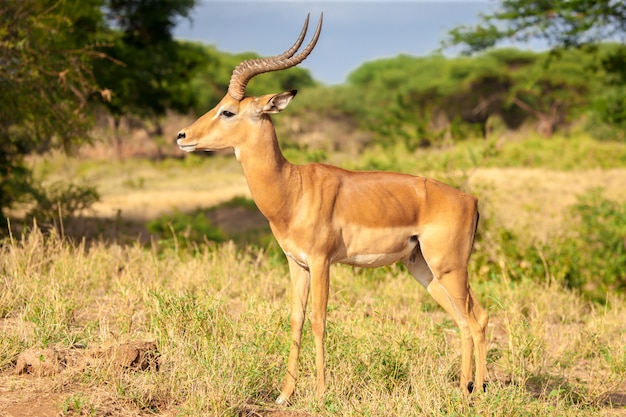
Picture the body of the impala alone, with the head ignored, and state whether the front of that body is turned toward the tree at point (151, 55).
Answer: no

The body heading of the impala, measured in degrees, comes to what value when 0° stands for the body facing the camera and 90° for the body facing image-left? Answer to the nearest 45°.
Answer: approximately 90°

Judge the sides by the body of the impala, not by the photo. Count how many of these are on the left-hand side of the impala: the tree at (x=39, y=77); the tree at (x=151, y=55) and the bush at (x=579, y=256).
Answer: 0

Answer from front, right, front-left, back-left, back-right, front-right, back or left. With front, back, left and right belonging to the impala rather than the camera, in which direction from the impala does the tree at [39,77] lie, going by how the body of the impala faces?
front-right

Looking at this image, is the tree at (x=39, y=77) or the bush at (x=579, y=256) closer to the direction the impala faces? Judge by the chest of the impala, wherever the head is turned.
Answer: the tree

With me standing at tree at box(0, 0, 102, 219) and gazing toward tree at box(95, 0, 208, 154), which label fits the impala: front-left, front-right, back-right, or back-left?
back-right

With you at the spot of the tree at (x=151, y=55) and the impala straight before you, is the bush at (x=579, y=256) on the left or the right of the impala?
left

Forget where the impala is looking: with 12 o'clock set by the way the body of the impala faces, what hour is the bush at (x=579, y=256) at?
The bush is roughly at 4 o'clock from the impala.

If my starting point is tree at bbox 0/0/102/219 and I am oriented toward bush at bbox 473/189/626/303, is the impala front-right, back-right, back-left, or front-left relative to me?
front-right
